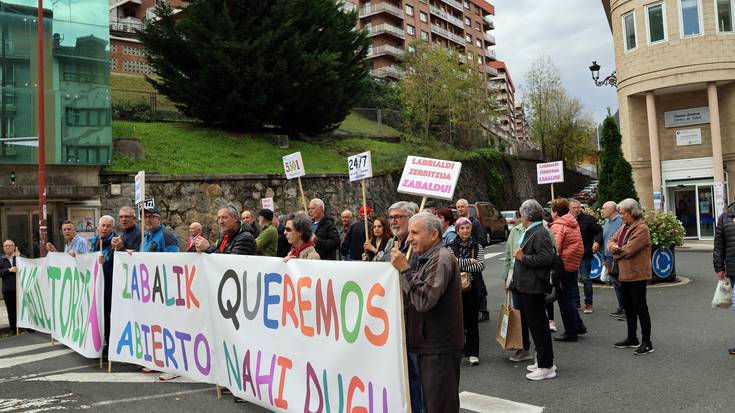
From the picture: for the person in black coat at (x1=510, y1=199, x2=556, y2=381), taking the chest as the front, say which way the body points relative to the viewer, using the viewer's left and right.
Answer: facing to the left of the viewer

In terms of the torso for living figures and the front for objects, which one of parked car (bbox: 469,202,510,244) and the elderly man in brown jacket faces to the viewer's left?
the elderly man in brown jacket

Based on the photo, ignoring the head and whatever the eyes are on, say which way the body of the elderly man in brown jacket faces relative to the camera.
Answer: to the viewer's left

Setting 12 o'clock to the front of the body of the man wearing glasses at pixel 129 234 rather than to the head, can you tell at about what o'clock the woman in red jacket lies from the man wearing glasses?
The woman in red jacket is roughly at 8 o'clock from the man wearing glasses.

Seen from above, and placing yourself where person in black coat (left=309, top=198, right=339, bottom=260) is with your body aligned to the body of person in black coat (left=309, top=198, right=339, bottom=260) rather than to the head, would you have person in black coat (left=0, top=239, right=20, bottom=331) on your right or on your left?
on your right

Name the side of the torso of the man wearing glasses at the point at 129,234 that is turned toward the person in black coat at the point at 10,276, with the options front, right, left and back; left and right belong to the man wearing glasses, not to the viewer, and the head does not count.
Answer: right

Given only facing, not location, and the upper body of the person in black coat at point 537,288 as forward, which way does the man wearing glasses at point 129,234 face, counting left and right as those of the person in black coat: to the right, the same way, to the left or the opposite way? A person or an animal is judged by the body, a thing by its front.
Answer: to the left

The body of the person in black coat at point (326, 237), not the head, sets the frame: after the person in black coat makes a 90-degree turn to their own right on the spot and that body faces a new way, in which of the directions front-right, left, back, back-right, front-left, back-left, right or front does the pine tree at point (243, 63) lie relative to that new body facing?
front-right

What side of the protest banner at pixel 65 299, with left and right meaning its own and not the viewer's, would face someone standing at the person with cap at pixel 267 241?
left

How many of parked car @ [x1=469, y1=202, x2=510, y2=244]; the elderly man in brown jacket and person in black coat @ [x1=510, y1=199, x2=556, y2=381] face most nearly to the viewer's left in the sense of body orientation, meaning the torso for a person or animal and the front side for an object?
2

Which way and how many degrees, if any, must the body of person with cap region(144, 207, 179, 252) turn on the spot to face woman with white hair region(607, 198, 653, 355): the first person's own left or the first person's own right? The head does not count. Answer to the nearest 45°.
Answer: approximately 90° to the first person's own left
